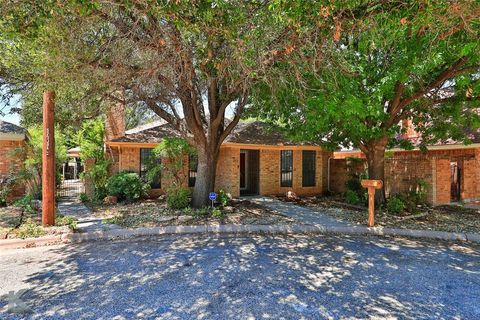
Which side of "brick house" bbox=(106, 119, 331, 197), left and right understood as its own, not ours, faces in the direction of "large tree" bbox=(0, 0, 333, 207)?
front

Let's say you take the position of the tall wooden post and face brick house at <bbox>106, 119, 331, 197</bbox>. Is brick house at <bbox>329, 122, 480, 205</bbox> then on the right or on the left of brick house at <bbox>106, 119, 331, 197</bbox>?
right

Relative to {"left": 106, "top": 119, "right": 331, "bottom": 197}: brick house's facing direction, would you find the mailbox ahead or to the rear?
ahead

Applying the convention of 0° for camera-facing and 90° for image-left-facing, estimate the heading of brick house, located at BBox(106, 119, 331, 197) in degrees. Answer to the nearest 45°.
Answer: approximately 0°

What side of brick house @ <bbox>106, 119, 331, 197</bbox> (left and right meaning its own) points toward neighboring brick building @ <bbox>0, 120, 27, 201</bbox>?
right

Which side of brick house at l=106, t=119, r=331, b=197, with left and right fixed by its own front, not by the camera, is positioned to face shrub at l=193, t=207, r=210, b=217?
front

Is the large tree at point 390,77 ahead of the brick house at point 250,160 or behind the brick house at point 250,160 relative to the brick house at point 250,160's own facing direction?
ahead

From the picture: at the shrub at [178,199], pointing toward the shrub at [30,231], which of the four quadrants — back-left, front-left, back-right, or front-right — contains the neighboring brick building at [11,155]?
front-right

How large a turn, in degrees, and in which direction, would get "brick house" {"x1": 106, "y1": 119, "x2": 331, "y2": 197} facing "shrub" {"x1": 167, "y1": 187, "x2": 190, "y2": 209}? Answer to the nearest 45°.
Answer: approximately 45° to its right

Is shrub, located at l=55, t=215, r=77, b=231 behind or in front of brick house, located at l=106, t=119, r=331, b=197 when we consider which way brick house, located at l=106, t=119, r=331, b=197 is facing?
in front

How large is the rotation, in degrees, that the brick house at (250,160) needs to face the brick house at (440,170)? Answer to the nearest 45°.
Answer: approximately 90° to its left

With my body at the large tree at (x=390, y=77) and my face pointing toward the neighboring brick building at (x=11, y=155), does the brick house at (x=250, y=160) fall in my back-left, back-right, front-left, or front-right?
front-right

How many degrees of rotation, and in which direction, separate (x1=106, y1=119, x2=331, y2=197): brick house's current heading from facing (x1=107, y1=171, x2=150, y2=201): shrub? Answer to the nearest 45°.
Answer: approximately 45° to its right
